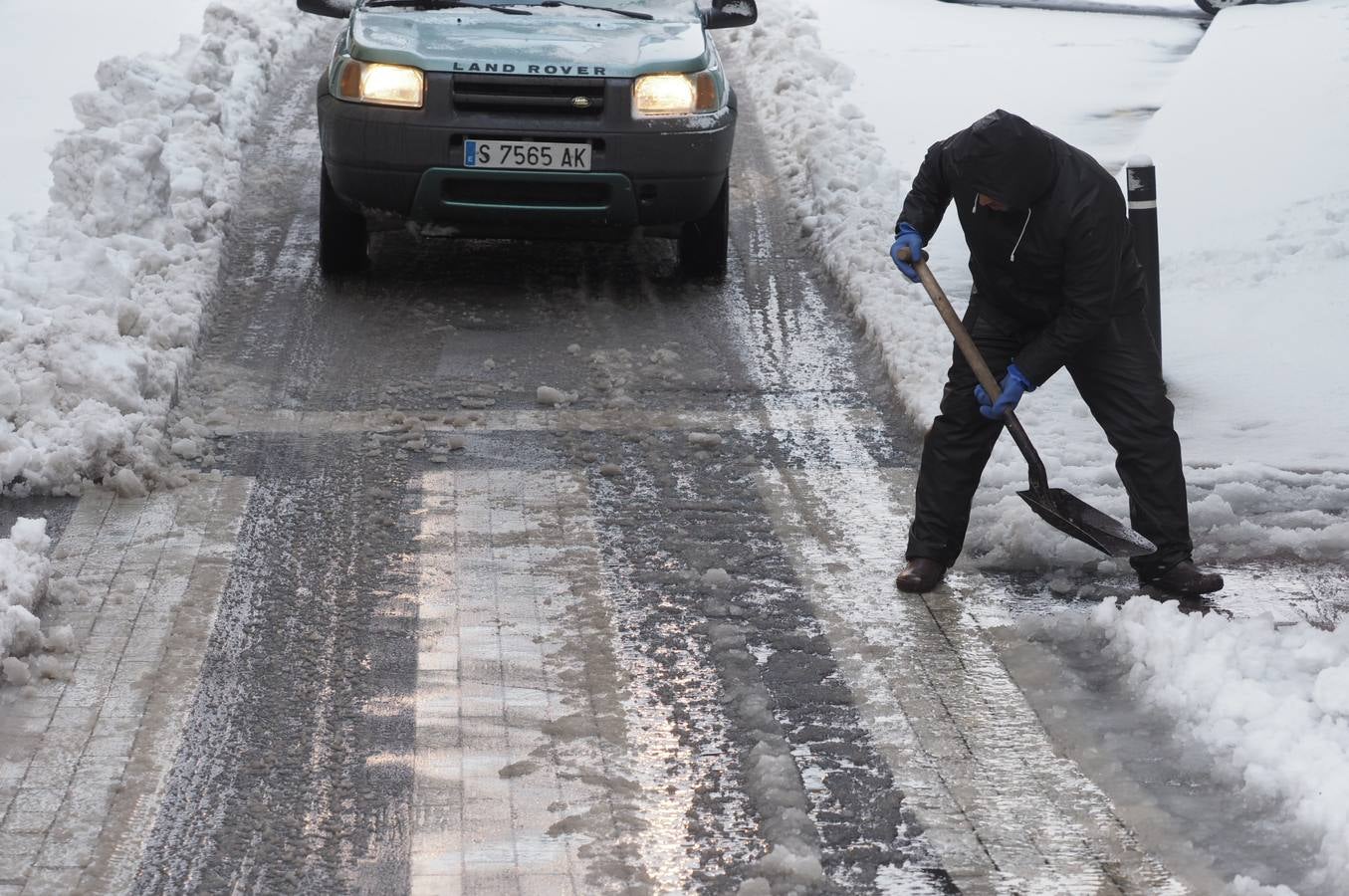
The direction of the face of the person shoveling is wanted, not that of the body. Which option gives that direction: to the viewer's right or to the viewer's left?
to the viewer's left

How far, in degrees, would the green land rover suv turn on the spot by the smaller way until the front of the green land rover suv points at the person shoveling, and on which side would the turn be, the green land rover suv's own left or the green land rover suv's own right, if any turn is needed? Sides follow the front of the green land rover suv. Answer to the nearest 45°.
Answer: approximately 45° to the green land rover suv's own left

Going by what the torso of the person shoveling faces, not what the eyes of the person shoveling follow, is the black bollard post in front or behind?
behind

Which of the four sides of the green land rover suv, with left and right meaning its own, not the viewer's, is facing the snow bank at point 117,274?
right

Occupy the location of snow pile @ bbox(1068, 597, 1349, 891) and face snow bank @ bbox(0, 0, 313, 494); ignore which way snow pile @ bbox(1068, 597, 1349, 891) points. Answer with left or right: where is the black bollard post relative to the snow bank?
right

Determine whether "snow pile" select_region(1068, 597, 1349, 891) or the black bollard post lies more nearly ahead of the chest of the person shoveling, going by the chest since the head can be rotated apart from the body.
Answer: the snow pile

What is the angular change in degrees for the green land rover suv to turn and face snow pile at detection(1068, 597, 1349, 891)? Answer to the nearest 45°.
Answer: approximately 45° to its left

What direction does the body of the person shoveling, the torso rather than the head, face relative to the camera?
toward the camera

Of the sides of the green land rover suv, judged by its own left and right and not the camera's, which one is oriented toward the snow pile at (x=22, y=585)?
front

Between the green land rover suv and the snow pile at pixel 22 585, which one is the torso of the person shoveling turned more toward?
the snow pile

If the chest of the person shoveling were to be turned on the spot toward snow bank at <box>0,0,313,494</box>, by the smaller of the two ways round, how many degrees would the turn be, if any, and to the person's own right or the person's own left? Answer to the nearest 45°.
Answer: approximately 90° to the person's own right
